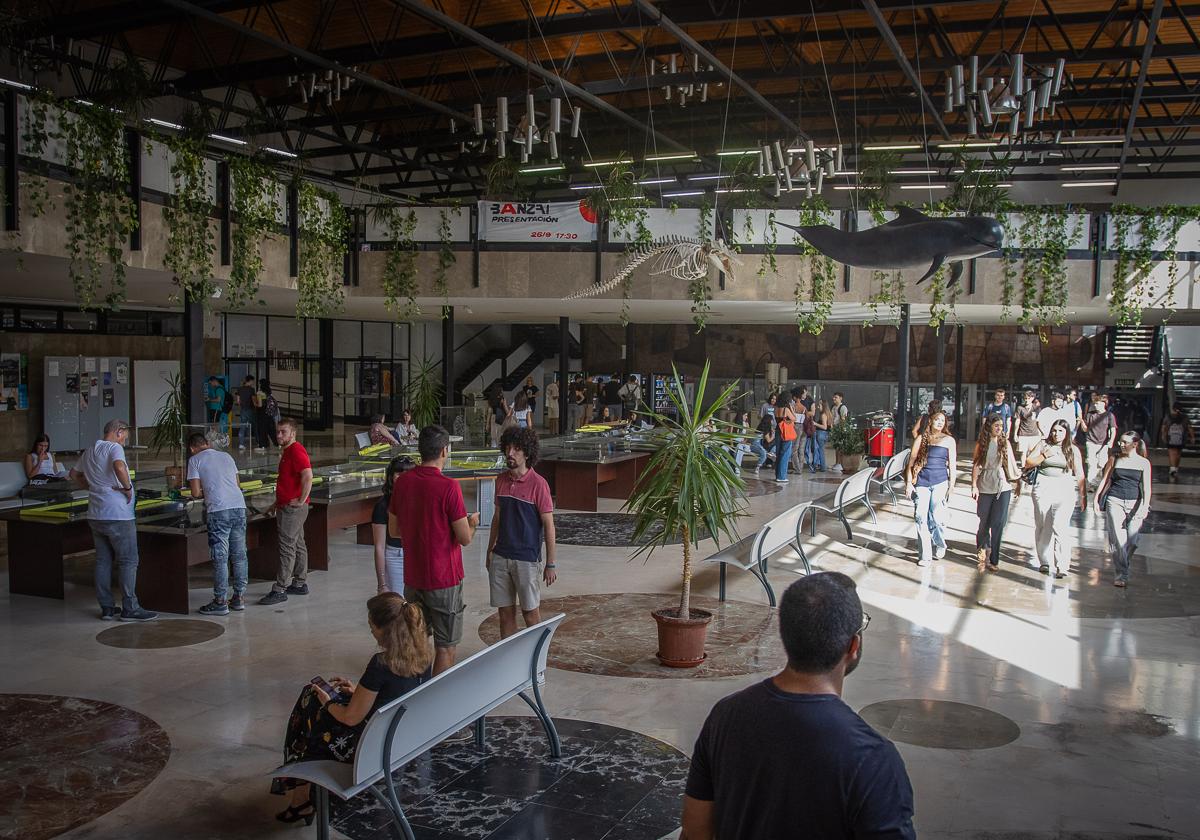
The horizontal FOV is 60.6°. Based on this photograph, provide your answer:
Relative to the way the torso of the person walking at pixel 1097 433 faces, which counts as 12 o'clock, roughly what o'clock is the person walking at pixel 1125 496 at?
the person walking at pixel 1125 496 is roughly at 12 o'clock from the person walking at pixel 1097 433.

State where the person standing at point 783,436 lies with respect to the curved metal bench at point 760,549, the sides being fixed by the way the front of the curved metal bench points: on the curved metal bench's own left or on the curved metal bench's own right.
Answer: on the curved metal bench's own right

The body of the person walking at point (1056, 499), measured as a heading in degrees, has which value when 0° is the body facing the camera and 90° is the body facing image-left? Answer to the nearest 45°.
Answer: approximately 0°

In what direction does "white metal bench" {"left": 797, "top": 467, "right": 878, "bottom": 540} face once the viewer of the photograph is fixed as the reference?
facing away from the viewer and to the left of the viewer

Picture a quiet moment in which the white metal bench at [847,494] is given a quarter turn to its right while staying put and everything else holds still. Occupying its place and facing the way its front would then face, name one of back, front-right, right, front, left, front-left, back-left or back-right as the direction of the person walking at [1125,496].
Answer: right
